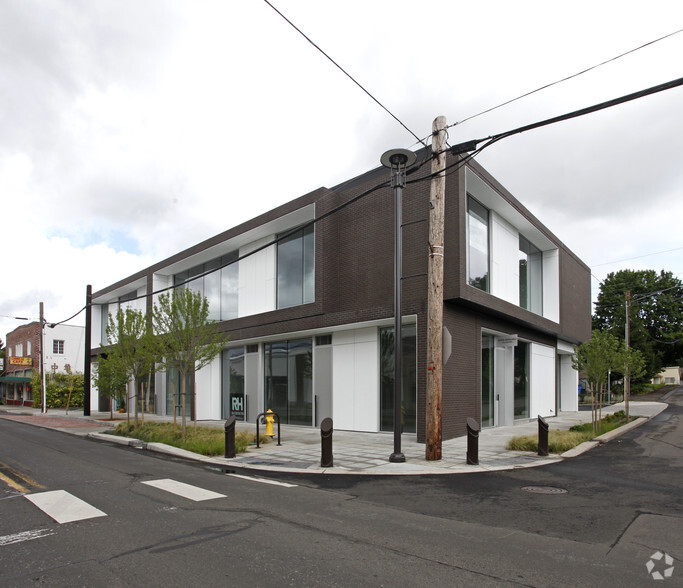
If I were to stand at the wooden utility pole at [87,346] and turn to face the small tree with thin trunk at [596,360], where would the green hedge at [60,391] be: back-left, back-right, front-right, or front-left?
back-left
